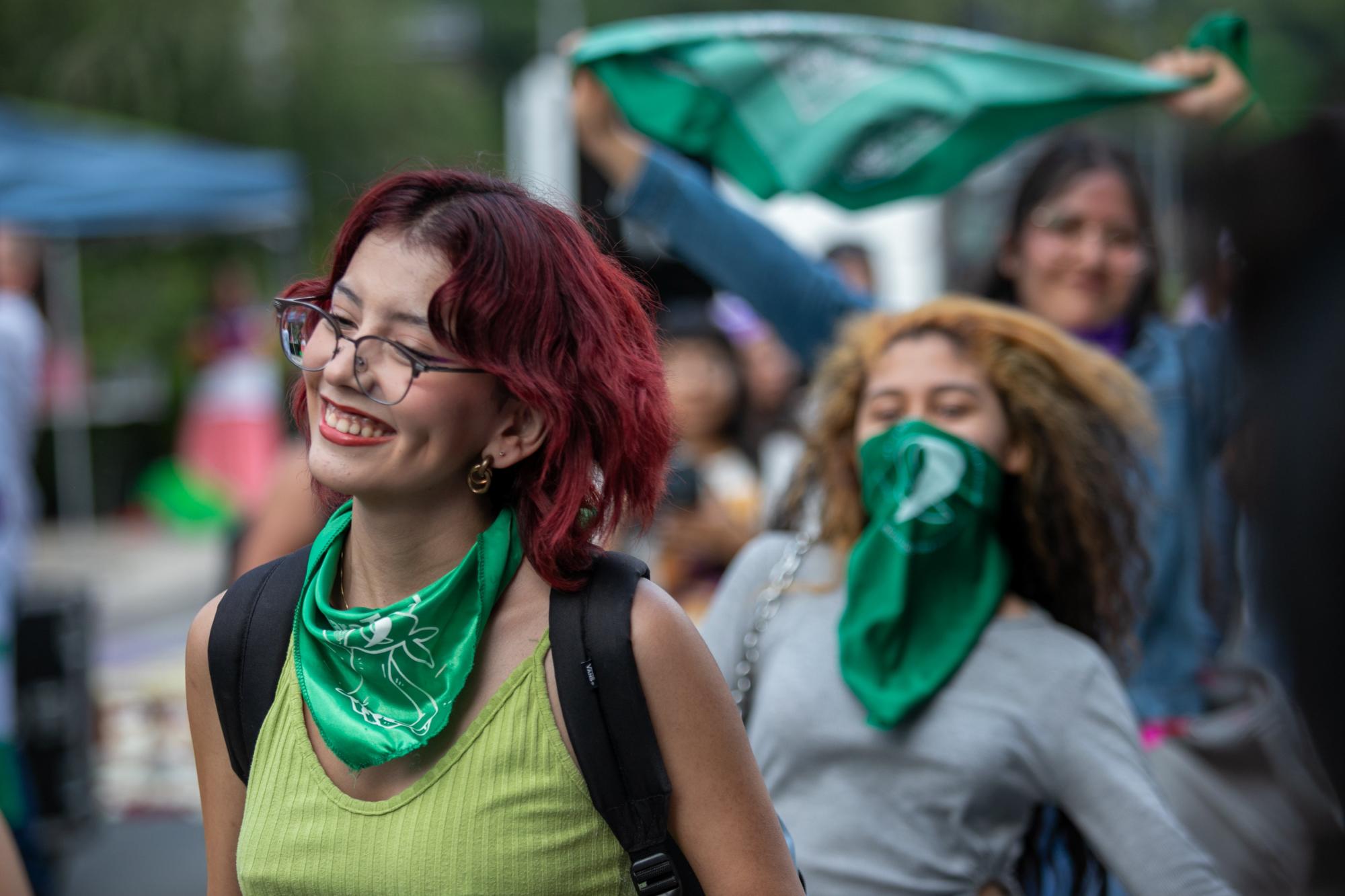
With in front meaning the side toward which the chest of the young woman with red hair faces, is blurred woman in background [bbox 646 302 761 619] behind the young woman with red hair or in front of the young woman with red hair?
behind

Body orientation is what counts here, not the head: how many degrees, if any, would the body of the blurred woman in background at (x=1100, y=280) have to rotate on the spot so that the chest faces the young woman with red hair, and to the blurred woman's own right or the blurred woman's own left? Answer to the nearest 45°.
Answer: approximately 45° to the blurred woman's own right

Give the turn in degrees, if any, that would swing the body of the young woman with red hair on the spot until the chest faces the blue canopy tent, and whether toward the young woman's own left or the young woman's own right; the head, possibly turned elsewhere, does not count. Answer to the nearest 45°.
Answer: approximately 135° to the young woman's own right

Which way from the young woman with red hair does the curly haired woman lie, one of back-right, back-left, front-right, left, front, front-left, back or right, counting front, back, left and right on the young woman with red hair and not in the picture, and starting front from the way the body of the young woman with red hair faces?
back

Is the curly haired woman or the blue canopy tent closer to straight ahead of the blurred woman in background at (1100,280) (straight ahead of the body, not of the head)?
the curly haired woman

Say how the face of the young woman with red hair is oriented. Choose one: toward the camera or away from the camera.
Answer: toward the camera

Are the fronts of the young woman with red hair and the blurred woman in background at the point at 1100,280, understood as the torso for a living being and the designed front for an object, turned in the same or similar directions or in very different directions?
same or similar directions

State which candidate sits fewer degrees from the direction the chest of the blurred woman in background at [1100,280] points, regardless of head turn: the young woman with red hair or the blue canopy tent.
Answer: the young woman with red hair

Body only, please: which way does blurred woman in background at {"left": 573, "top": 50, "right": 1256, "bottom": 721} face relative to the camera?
toward the camera

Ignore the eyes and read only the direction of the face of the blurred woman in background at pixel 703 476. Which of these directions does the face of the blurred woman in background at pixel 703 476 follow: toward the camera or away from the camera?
toward the camera

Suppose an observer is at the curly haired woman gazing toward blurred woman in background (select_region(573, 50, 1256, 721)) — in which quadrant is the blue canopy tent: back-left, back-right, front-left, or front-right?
front-left

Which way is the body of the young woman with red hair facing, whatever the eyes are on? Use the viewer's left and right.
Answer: facing the viewer and to the left of the viewer

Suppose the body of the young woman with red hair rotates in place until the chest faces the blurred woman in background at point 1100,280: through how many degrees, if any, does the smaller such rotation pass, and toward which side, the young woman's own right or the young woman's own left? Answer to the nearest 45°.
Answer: approximately 180°

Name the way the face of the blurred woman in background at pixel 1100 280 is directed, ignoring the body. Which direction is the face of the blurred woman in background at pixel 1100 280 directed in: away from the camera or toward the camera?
toward the camera

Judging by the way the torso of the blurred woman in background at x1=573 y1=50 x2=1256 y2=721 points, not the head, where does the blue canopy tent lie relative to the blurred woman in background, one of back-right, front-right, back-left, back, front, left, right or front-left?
back-right

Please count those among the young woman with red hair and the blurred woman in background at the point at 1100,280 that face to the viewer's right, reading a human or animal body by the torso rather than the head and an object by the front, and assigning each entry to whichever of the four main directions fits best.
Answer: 0
